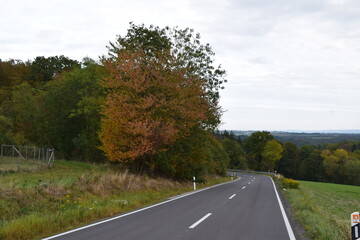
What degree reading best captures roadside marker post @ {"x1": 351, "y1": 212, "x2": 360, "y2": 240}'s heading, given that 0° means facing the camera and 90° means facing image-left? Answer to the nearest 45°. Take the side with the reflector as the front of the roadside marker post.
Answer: approximately 0°

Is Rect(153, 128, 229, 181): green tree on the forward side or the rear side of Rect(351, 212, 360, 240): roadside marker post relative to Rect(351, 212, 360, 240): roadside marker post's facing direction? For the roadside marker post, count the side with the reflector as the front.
on the rear side

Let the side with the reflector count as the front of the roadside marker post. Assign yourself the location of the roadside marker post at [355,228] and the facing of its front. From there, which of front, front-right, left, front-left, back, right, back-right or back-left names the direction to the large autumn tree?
back-right

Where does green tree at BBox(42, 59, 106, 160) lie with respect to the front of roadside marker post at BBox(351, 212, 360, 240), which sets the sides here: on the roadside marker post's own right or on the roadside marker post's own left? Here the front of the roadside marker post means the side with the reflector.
on the roadside marker post's own right
